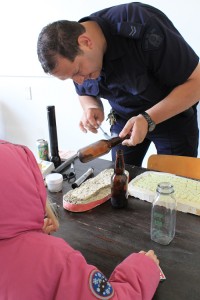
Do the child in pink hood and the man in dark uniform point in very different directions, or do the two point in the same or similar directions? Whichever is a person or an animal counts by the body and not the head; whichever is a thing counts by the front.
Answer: very different directions

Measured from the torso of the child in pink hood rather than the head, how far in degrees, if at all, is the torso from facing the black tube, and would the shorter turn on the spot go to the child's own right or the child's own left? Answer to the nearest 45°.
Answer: approximately 45° to the child's own left

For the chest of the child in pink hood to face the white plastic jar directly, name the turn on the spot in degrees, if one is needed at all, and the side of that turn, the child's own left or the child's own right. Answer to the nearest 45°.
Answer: approximately 45° to the child's own left

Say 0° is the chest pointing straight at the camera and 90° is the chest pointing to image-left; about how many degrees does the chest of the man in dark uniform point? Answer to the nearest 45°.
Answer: approximately 45°

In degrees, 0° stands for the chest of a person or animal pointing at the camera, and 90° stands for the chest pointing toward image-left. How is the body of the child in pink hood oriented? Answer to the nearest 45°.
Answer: approximately 225°

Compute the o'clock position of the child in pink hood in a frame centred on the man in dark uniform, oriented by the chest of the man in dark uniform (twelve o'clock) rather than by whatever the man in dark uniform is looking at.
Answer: The child in pink hood is roughly at 11 o'clock from the man in dark uniform.
